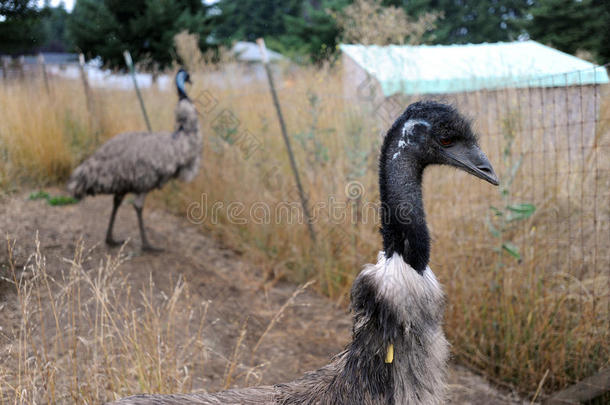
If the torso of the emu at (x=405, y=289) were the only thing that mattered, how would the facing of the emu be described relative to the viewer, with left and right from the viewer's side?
facing to the right of the viewer

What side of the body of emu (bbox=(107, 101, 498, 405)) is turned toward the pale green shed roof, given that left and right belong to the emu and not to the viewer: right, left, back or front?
left

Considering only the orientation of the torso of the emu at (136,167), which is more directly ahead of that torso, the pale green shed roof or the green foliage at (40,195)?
the pale green shed roof

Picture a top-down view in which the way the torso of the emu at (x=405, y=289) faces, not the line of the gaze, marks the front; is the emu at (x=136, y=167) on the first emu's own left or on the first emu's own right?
on the first emu's own left

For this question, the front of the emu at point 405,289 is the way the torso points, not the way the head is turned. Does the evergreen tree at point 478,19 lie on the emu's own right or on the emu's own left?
on the emu's own left

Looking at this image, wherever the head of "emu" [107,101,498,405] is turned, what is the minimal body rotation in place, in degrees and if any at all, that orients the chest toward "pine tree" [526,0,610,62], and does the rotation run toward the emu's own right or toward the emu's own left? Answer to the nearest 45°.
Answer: approximately 45° to the emu's own left

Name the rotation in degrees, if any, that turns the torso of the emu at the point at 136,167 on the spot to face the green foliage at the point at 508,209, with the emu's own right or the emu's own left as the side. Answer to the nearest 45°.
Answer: approximately 45° to the emu's own right

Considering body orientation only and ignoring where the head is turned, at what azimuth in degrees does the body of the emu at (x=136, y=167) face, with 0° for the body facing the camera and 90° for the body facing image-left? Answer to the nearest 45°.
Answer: approximately 270°

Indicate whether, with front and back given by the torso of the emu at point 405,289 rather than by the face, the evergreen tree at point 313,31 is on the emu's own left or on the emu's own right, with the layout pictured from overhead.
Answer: on the emu's own left

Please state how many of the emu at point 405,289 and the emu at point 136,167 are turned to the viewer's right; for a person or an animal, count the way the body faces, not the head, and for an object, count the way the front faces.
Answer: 2

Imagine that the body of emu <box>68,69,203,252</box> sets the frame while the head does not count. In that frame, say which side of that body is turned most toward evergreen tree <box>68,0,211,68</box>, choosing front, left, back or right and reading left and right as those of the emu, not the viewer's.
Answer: left
